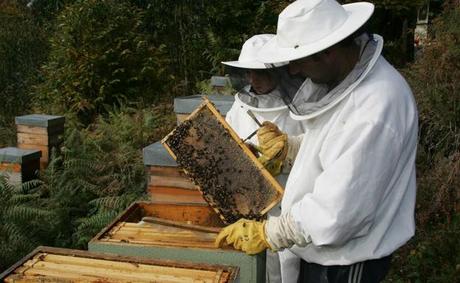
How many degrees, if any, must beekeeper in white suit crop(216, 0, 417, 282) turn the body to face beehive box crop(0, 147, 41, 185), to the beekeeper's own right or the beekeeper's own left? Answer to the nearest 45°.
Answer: approximately 45° to the beekeeper's own right

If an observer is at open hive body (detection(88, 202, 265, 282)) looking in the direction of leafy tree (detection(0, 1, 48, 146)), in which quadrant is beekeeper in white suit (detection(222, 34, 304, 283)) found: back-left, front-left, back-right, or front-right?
front-right

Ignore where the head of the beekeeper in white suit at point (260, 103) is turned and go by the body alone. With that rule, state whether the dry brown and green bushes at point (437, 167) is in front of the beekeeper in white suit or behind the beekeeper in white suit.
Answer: behind

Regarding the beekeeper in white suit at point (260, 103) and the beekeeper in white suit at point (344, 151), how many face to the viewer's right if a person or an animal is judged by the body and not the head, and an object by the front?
0

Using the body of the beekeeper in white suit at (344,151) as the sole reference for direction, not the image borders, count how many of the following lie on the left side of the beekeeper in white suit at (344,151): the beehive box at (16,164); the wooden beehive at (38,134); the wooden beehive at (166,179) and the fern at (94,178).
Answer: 0

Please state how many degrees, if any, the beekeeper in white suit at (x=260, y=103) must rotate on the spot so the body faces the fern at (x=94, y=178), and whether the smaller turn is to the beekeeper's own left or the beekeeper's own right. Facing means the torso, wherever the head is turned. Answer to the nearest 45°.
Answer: approximately 90° to the beekeeper's own right

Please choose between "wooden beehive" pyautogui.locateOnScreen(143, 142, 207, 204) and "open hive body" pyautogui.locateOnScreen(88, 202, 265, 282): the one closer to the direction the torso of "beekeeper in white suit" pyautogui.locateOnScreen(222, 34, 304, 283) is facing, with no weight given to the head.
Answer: the open hive body

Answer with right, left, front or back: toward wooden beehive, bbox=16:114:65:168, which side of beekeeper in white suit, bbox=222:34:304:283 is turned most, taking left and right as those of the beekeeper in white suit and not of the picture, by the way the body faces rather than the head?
right

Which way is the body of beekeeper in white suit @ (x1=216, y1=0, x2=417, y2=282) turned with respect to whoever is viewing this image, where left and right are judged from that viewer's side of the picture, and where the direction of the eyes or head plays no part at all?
facing to the left of the viewer

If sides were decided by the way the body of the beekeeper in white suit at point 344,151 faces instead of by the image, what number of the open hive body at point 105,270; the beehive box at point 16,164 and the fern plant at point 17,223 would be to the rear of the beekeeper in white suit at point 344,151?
0

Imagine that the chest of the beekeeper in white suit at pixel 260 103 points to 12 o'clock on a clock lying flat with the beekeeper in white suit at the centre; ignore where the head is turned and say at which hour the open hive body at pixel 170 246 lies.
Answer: The open hive body is roughly at 11 o'clock from the beekeeper in white suit.

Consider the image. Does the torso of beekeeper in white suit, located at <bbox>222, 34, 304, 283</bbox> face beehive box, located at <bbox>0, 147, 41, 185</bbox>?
no

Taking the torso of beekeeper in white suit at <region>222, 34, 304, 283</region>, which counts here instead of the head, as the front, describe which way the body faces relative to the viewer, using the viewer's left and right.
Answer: facing the viewer and to the left of the viewer

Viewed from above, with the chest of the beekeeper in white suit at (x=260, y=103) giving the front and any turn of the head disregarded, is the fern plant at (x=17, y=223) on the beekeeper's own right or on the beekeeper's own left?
on the beekeeper's own right
